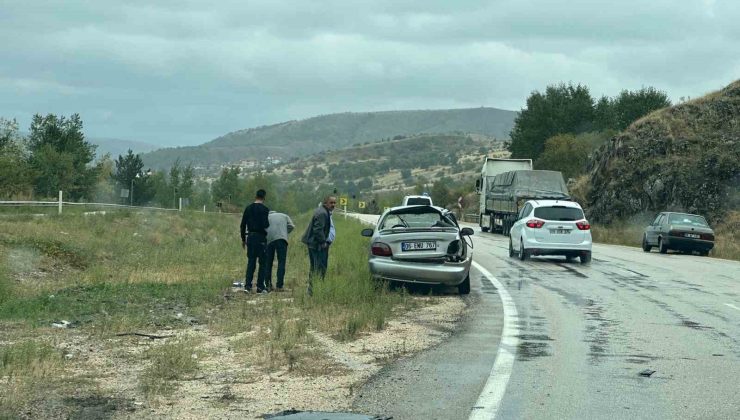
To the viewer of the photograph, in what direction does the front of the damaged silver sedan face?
facing away from the viewer

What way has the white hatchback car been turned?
away from the camera

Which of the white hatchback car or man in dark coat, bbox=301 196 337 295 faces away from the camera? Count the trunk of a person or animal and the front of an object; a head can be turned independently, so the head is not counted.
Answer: the white hatchback car

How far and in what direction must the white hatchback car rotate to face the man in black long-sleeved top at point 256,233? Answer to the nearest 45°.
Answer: approximately 135° to its left

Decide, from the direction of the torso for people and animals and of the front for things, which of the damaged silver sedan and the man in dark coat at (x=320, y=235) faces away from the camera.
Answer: the damaged silver sedan

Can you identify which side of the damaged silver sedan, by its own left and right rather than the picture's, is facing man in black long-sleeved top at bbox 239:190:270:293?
left

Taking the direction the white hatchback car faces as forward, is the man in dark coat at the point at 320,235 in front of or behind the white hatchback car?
behind

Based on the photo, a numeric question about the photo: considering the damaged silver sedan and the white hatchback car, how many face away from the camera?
2

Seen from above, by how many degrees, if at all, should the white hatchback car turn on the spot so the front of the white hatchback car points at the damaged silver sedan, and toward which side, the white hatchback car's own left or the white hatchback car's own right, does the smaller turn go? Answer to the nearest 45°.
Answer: approximately 180°

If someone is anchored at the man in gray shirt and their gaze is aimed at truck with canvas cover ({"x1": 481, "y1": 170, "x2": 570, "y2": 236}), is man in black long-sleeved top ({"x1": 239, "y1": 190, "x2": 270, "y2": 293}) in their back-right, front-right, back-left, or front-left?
back-left
